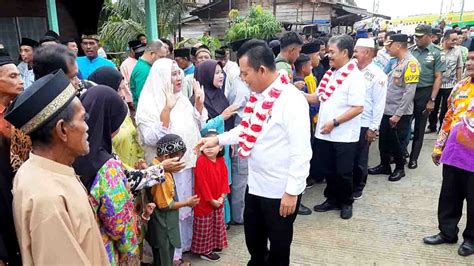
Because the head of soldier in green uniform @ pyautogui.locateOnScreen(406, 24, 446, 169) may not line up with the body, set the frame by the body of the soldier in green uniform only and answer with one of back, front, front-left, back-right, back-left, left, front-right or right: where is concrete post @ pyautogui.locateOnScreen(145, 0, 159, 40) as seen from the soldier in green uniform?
front-right

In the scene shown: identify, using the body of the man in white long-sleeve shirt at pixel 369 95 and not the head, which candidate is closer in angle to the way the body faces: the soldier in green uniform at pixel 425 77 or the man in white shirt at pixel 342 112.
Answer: the man in white shirt

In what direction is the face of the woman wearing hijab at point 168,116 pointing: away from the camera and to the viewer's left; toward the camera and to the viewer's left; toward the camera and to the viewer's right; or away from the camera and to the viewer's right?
toward the camera and to the viewer's right

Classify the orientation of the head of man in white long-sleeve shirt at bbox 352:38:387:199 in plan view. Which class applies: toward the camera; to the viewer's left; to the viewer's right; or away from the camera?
to the viewer's left

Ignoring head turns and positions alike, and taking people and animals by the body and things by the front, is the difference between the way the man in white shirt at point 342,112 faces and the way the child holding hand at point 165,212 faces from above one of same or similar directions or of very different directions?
very different directions

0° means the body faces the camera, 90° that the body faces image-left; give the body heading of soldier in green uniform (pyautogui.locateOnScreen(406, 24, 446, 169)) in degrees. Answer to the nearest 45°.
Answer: approximately 45°

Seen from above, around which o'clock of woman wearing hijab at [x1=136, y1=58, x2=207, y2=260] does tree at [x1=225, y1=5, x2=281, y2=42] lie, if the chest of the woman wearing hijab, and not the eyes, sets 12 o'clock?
The tree is roughly at 8 o'clock from the woman wearing hijab.

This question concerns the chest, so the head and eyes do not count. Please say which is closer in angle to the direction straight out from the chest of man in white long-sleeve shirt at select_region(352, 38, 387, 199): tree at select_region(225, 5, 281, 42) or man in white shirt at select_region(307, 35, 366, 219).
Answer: the man in white shirt

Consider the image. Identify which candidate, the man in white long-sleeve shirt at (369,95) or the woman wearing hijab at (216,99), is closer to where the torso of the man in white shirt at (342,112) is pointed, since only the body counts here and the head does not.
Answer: the woman wearing hijab

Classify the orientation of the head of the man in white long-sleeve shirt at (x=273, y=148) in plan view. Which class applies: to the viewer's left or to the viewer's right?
to the viewer's left

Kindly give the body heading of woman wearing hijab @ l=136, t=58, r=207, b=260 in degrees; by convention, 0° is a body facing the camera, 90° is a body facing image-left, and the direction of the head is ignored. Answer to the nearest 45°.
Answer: approximately 315°
